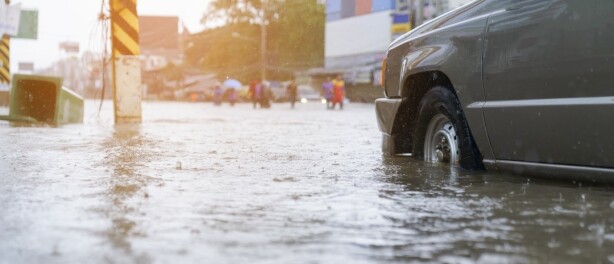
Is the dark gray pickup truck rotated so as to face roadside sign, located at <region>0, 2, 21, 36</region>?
yes

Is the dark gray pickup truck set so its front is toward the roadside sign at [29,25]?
yes

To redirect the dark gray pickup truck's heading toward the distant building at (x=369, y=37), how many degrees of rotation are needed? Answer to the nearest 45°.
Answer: approximately 45° to its right

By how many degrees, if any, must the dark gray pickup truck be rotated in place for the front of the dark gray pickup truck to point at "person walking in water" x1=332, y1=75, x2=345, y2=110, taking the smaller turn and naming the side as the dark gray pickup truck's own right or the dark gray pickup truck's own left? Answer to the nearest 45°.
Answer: approximately 45° to the dark gray pickup truck's own right

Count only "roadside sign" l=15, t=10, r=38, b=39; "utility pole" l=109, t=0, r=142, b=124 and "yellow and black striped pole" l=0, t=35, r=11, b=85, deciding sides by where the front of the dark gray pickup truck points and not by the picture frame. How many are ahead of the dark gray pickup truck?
3

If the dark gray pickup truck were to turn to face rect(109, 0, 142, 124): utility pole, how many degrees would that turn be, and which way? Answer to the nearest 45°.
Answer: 0° — it already faces it

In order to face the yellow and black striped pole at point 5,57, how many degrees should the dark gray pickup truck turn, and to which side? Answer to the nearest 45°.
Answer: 0° — it already faces it

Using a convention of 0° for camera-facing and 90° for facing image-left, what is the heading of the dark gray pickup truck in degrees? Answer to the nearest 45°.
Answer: approximately 135°
